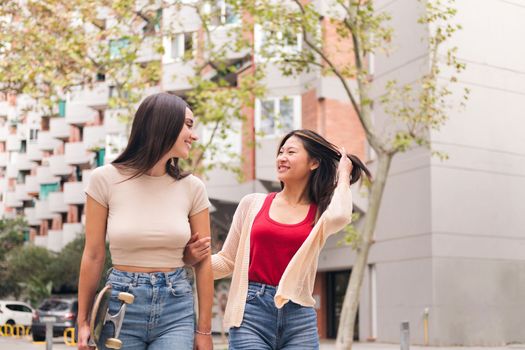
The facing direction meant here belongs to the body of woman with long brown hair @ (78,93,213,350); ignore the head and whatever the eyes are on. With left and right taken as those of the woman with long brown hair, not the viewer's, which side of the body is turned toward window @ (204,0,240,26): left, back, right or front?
back

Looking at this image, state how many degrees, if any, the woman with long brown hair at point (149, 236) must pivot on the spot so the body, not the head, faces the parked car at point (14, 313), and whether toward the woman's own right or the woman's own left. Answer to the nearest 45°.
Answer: approximately 180°

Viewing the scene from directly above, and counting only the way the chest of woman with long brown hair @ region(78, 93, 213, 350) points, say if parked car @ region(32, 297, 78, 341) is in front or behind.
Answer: behind

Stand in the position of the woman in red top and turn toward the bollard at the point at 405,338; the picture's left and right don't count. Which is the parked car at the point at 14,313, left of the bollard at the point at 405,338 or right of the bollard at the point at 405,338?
left
